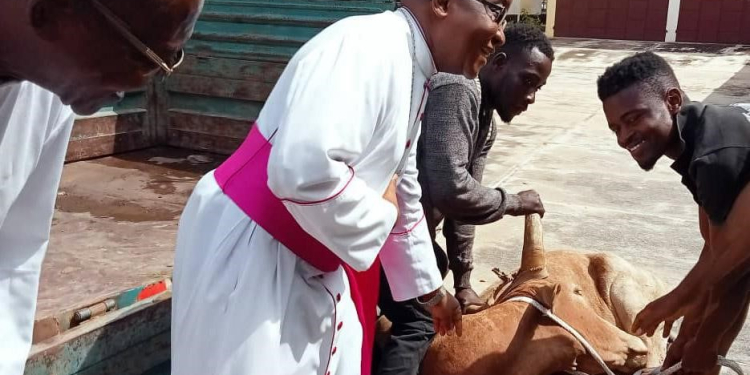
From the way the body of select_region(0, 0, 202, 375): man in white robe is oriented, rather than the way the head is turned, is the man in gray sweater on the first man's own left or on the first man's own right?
on the first man's own left

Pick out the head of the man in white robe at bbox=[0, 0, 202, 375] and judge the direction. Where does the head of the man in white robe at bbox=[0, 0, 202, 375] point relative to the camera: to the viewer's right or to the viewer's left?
to the viewer's right

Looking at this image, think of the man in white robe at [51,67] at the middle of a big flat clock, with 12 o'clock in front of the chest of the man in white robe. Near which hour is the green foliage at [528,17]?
The green foliage is roughly at 10 o'clock from the man in white robe.

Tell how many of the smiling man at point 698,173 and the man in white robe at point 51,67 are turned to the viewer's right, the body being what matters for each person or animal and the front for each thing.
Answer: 1

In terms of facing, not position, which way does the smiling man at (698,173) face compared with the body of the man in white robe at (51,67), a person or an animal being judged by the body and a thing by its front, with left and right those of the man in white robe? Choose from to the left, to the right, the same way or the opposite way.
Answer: the opposite way

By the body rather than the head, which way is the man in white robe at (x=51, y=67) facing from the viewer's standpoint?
to the viewer's right

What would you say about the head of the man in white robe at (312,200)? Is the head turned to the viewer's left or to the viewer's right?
to the viewer's right

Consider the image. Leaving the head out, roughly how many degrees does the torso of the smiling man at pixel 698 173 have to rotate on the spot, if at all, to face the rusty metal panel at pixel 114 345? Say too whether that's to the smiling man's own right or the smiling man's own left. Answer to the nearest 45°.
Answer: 0° — they already face it
